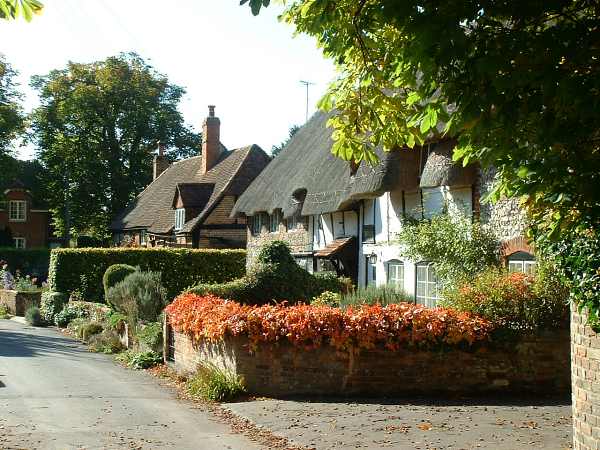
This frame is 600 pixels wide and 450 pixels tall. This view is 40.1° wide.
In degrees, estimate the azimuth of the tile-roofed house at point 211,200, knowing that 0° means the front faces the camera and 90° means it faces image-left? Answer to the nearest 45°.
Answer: approximately 45°

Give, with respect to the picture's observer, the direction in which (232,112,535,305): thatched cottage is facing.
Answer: facing the viewer and to the left of the viewer

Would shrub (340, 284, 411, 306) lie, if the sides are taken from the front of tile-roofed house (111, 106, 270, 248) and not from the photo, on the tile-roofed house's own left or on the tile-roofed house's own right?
on the tile-roofed house's own left

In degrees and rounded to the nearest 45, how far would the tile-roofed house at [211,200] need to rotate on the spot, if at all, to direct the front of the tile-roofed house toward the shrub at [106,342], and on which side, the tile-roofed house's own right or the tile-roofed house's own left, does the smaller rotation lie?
approximately 45° to the tile-roofed house's own left

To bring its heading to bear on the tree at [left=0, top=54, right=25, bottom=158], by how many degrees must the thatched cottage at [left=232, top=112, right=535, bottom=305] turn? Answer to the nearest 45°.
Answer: approximately 90° to its right

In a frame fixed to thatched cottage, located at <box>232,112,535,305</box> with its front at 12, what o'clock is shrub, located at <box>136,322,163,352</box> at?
The shrub is roughly at 12 o'clock from the thatched cottage.

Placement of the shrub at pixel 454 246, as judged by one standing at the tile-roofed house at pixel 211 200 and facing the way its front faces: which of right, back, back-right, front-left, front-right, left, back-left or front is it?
front-left

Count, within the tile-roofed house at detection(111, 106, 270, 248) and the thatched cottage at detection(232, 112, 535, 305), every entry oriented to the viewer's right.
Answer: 0

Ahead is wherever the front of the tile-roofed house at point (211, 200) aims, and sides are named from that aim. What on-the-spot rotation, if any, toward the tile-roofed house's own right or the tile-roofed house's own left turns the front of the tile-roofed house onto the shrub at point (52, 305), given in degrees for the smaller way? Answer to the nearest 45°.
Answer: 0° — it already faces it

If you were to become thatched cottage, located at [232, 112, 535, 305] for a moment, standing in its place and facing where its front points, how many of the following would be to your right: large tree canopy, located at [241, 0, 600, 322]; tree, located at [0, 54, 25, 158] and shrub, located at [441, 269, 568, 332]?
1
